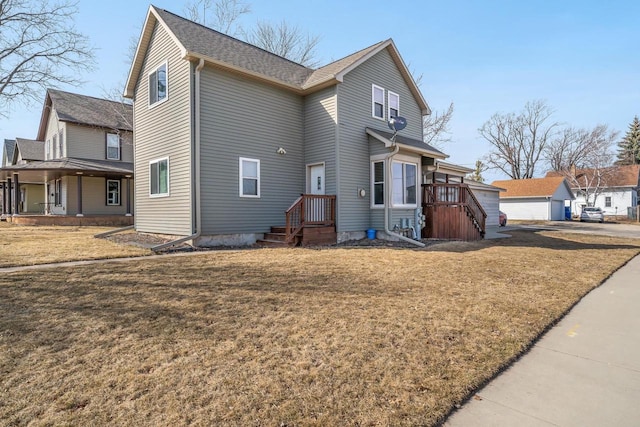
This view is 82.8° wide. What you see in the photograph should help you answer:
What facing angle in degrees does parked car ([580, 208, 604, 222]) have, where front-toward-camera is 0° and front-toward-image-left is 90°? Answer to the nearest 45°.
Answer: approximately 0°

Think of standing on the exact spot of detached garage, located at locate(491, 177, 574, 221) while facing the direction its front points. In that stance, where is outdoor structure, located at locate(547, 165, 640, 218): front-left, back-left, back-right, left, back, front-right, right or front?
left

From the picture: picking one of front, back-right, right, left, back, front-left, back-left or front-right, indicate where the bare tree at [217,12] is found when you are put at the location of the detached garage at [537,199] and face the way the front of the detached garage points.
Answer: right

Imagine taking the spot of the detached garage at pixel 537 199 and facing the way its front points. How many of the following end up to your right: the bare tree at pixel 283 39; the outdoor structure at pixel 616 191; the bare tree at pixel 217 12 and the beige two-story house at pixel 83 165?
3

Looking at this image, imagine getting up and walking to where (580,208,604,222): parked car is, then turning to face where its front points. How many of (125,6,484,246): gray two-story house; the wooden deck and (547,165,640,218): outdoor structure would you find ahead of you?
2

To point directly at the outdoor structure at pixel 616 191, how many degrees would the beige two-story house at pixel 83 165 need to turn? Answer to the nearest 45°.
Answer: approximately 135° to its left

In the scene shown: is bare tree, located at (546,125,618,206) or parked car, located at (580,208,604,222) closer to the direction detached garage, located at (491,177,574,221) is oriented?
the parked car
